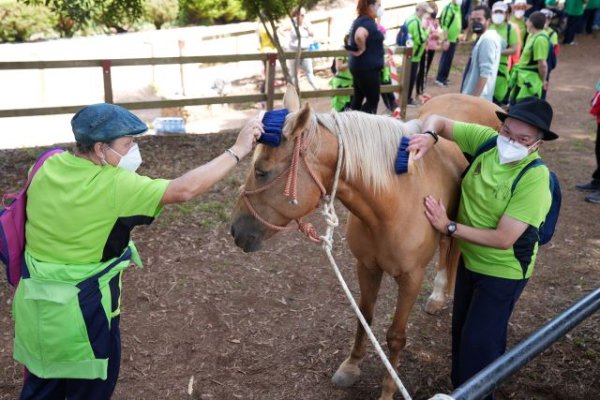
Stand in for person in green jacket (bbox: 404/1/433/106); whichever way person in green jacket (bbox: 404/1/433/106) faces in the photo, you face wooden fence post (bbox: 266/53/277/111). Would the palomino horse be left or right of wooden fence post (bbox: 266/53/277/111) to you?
left

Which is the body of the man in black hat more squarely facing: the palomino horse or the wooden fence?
the palomino horse

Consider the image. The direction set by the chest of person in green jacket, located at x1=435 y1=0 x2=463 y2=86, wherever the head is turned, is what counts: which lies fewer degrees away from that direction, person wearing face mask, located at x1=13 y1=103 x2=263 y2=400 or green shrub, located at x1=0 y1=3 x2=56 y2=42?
the person wearing face mask

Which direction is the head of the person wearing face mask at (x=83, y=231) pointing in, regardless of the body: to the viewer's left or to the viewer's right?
to the viewer's right

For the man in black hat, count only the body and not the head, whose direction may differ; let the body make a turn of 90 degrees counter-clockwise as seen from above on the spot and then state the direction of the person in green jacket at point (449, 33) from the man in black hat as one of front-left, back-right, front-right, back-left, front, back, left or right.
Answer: back-left

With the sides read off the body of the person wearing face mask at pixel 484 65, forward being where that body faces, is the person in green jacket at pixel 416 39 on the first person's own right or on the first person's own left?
on the first person's own right
